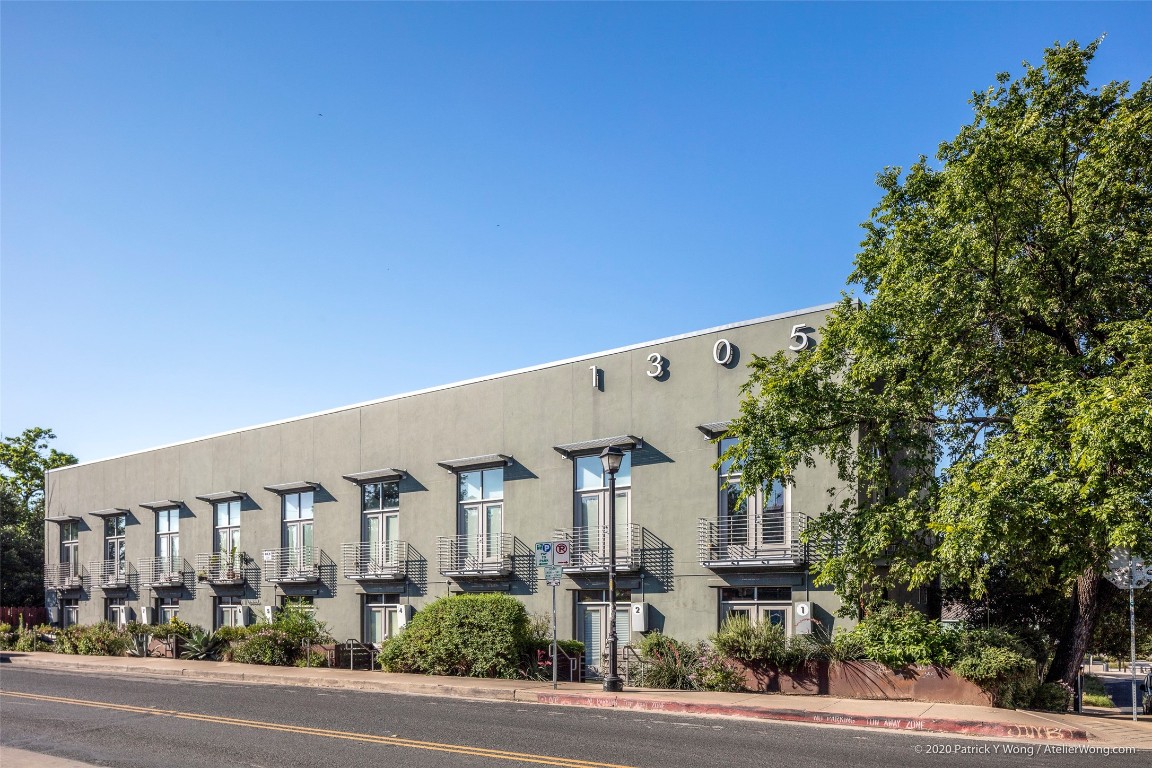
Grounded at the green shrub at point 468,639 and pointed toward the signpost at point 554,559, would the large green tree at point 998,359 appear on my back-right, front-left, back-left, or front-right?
front-left

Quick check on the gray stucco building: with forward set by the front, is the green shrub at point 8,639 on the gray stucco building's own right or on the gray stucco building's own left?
on the gray stucco building's own right

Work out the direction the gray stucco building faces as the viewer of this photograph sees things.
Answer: facing the viewer and to the left of the viewer

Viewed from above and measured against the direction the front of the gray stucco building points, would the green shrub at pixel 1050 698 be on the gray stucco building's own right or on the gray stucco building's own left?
on the gray stucco building's own left
